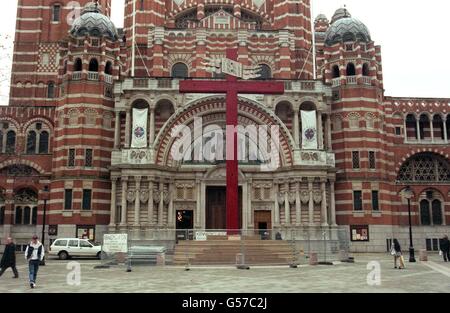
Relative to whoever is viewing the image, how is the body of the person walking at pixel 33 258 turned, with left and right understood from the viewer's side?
facing the viewer

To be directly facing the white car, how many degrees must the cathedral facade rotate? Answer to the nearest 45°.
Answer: approximately 45° to its right

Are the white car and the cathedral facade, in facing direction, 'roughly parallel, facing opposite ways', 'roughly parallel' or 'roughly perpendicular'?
roughly perpendicular

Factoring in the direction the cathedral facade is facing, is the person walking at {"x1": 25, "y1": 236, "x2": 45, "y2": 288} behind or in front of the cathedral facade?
in front

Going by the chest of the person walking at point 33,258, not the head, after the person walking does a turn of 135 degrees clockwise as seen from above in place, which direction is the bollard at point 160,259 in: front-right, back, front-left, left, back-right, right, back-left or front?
right

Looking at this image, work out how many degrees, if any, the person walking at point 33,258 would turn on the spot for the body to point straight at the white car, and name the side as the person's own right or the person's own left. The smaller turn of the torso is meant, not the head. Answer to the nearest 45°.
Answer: approximately 180°

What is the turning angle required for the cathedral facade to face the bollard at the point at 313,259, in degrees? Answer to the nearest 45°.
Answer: approximately 45° to its left
